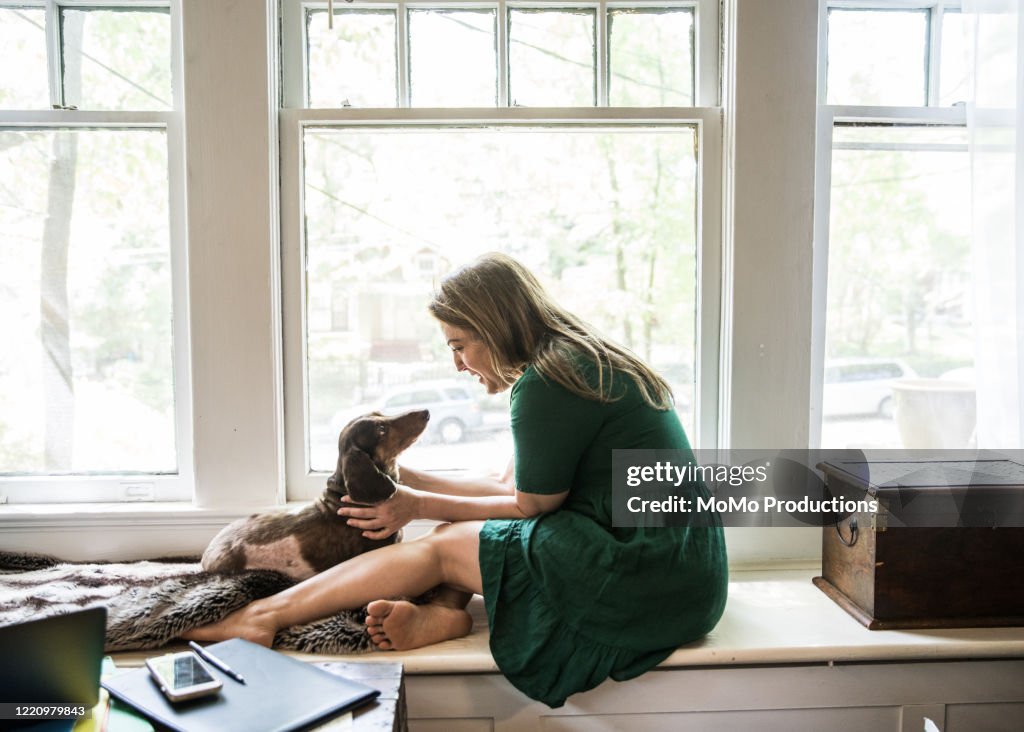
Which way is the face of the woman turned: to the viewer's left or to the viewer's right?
to the viewer's left

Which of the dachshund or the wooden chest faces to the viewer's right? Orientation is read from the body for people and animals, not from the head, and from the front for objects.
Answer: the dachshund

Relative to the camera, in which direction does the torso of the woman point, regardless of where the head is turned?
to the viewer's left

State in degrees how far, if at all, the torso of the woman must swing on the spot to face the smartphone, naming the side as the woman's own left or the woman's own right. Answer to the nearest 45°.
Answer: approximately 45° to the woman's own left

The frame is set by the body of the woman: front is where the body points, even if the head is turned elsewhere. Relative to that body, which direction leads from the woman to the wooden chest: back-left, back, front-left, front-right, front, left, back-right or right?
back

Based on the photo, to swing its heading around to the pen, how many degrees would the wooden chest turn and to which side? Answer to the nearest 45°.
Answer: approximately 45° to its right

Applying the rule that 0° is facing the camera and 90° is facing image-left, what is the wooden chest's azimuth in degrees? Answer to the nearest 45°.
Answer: approximately 0°

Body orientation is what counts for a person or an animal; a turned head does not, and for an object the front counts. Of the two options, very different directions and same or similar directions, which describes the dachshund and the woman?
very different directions

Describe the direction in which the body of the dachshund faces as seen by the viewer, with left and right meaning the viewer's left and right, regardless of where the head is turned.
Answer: facing to the right of the viewer

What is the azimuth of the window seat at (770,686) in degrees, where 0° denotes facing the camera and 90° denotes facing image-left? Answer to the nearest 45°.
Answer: approximately 0°

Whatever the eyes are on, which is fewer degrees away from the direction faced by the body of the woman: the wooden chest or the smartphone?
the smartphone
